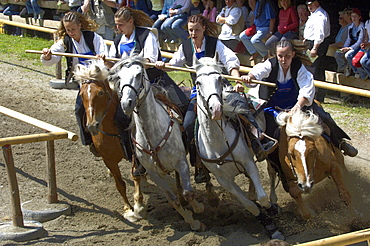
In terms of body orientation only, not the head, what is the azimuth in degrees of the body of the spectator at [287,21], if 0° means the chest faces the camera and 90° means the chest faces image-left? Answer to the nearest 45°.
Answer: approximately 45°

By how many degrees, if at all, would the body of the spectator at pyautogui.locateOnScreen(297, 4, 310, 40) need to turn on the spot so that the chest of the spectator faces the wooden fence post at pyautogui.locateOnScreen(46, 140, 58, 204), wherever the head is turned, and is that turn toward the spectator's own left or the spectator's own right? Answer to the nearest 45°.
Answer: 0° — they already face it

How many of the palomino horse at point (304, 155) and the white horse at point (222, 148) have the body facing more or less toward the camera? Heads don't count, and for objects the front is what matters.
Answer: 2

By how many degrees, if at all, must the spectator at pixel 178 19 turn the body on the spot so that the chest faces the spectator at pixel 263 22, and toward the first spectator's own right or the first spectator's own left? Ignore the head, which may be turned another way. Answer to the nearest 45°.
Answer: approximately 90° to the first spectator's own left

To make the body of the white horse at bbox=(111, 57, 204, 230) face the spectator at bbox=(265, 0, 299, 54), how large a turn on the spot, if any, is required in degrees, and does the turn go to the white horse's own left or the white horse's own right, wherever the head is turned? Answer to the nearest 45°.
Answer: approximately 180°

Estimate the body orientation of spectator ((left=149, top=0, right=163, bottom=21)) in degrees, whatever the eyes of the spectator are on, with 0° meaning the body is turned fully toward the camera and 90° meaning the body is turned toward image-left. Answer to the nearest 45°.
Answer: approximately 45°

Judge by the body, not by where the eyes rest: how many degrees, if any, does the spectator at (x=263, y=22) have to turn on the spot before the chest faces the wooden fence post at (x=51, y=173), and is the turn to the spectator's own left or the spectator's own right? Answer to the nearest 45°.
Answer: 0° — they already face it

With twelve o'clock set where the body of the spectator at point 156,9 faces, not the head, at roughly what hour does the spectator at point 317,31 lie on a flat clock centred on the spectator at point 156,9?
the spectator at point 317,31 is roughly at 9 o'clock from the spectator at point 156,9.

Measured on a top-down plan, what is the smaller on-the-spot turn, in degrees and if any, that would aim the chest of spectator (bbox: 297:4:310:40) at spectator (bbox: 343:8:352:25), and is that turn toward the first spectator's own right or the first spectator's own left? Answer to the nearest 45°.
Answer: approximately 135° to the first spectator's own left

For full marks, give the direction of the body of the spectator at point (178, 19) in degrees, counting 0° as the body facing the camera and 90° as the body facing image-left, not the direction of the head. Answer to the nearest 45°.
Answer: approximately 45°
